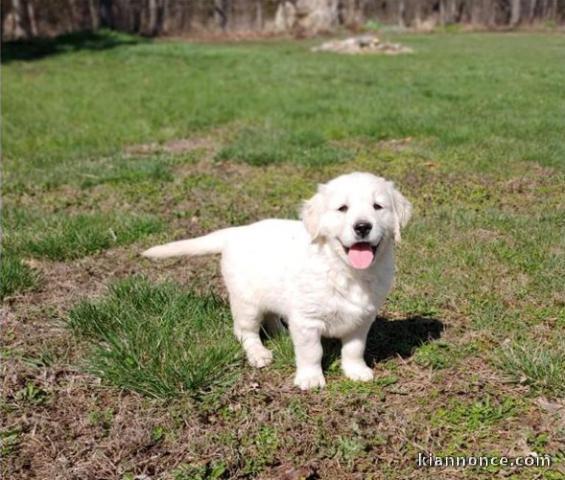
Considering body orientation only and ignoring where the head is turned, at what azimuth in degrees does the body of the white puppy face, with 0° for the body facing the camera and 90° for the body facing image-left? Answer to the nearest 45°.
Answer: approximately 315°

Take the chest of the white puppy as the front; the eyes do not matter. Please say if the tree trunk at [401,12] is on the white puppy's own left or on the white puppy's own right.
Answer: on the white puppy's own left
